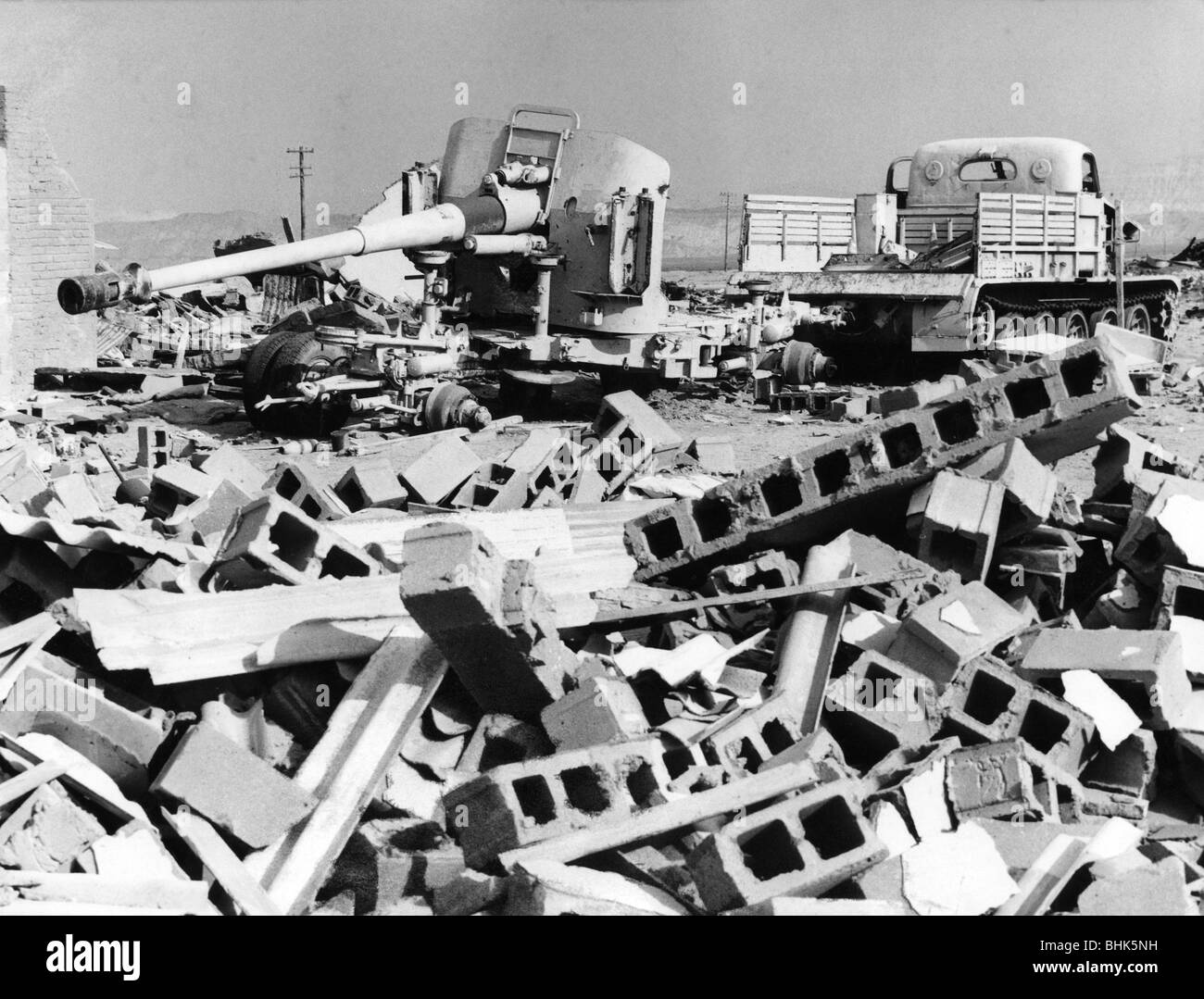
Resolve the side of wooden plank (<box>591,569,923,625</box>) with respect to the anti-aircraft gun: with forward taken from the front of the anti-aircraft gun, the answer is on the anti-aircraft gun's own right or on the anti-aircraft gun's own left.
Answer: on the anti-aircraft gun's own left

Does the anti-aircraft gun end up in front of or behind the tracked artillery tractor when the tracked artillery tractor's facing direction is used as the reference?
behind

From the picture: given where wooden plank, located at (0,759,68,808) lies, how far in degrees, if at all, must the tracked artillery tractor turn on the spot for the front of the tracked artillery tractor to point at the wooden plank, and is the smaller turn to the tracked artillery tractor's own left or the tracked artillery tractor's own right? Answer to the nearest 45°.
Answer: approximately 135° to the tracked artillery tractor's own right

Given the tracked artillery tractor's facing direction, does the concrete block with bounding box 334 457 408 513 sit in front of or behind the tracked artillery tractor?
behind

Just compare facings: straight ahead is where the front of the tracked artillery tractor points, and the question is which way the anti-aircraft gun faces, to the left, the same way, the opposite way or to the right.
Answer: the opposite way

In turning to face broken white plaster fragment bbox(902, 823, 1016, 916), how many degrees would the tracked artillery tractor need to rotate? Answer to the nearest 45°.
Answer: approximately 135° to its right

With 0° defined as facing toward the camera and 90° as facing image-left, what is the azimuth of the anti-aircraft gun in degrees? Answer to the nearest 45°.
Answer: approximately 45°

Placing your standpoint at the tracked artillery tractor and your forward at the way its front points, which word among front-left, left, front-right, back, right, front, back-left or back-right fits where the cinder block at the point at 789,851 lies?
back-right

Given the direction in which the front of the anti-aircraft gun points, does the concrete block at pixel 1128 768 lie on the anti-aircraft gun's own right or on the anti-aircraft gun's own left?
on the anti-aircraft gun's own left

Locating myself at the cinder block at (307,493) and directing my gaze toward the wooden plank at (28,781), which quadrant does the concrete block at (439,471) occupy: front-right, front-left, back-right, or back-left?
back-left

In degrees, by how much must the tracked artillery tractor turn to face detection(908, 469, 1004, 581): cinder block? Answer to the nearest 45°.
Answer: approximately 135° to its right

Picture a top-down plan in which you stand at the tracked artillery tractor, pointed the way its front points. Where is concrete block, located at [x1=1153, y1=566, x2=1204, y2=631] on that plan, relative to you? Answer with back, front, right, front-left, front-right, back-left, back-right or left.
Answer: back-right

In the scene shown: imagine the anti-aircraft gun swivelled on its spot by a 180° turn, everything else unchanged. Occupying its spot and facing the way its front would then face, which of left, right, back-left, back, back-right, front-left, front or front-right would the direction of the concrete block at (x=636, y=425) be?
back-right

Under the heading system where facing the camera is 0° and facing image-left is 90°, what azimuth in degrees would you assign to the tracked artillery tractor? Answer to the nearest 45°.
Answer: approximately 225°
